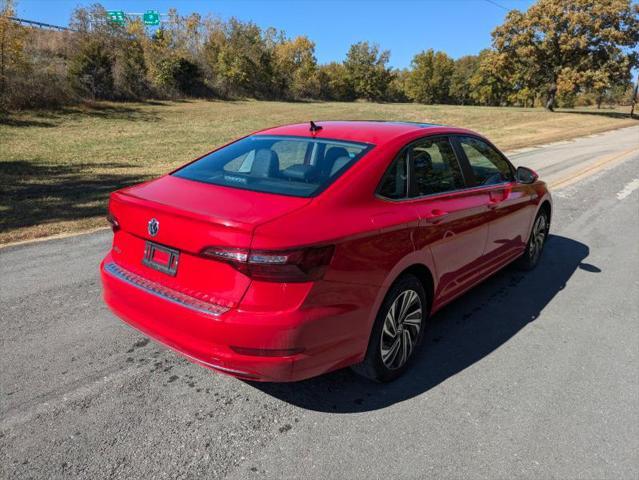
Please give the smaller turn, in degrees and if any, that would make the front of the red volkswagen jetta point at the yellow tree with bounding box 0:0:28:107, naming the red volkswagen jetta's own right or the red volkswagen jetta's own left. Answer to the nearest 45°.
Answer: approximately 90° to the red volkswagen jetta's own left

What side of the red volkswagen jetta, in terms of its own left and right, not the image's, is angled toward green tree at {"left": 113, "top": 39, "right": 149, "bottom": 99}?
left

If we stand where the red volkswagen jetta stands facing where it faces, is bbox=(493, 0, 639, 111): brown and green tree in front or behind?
in front

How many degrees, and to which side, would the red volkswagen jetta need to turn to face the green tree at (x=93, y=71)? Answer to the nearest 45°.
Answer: approximately 90° to its left

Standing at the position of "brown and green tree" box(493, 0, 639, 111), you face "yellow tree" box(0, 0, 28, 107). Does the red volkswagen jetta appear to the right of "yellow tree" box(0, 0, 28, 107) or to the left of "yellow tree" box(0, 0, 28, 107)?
left

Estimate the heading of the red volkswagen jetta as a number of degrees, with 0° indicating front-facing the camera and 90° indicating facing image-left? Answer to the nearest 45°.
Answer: approximately 225°
